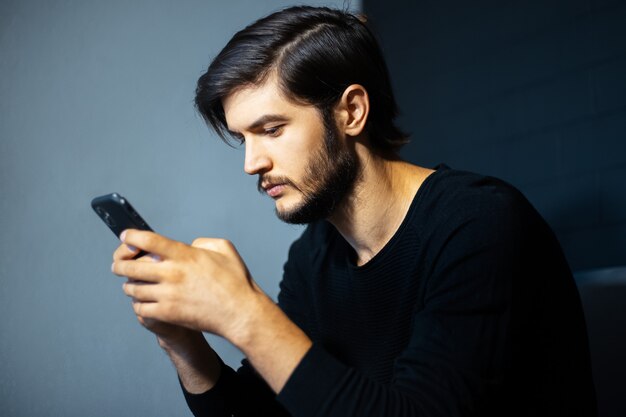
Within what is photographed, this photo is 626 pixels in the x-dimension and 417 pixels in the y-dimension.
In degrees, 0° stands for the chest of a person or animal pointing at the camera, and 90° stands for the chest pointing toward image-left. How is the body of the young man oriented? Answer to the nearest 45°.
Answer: approximately 45°

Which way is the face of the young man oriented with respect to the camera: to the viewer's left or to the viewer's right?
to the viewer's left
